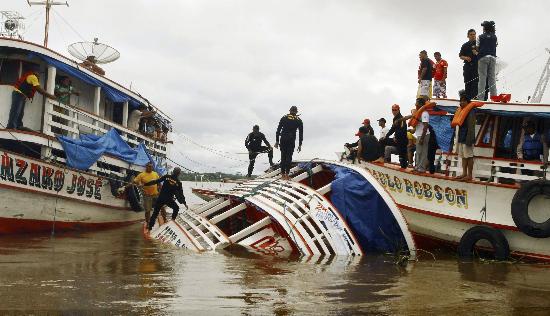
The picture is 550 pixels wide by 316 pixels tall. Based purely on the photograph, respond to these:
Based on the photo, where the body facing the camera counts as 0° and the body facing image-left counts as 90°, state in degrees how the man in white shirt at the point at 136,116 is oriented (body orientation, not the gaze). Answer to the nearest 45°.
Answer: approximately 270°

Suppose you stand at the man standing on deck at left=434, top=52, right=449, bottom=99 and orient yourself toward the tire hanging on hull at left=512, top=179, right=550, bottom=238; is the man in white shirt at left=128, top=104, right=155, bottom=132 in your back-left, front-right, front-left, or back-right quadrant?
back-right

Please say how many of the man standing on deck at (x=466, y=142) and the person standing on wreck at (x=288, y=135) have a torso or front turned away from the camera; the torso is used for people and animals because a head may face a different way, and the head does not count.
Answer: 1

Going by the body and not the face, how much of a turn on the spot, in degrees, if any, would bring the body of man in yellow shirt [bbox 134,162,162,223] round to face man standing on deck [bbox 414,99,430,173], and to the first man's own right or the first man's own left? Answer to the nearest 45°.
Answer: approximately 45° to the first man's own left

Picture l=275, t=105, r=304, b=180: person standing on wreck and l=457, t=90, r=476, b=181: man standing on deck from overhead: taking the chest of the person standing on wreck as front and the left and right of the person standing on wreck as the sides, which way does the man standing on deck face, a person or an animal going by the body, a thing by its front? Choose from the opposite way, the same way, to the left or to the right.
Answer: to the left

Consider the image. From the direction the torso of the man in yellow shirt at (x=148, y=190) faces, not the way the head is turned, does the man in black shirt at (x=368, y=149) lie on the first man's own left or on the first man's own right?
on the first man's own left

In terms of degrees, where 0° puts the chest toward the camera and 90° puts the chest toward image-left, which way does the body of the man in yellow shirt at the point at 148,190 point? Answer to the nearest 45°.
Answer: approximately 0°

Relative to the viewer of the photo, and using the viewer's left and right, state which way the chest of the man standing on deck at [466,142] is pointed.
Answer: facing to the left of the viewer

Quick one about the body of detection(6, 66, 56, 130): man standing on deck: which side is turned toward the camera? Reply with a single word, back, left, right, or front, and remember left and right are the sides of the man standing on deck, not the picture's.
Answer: right

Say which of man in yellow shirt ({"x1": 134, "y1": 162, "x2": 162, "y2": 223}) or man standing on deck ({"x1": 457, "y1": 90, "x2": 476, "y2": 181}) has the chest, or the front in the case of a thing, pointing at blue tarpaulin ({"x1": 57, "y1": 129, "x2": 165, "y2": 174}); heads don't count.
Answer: the man standing on deck

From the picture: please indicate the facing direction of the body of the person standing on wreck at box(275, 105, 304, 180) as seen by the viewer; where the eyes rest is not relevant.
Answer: away from the camera
